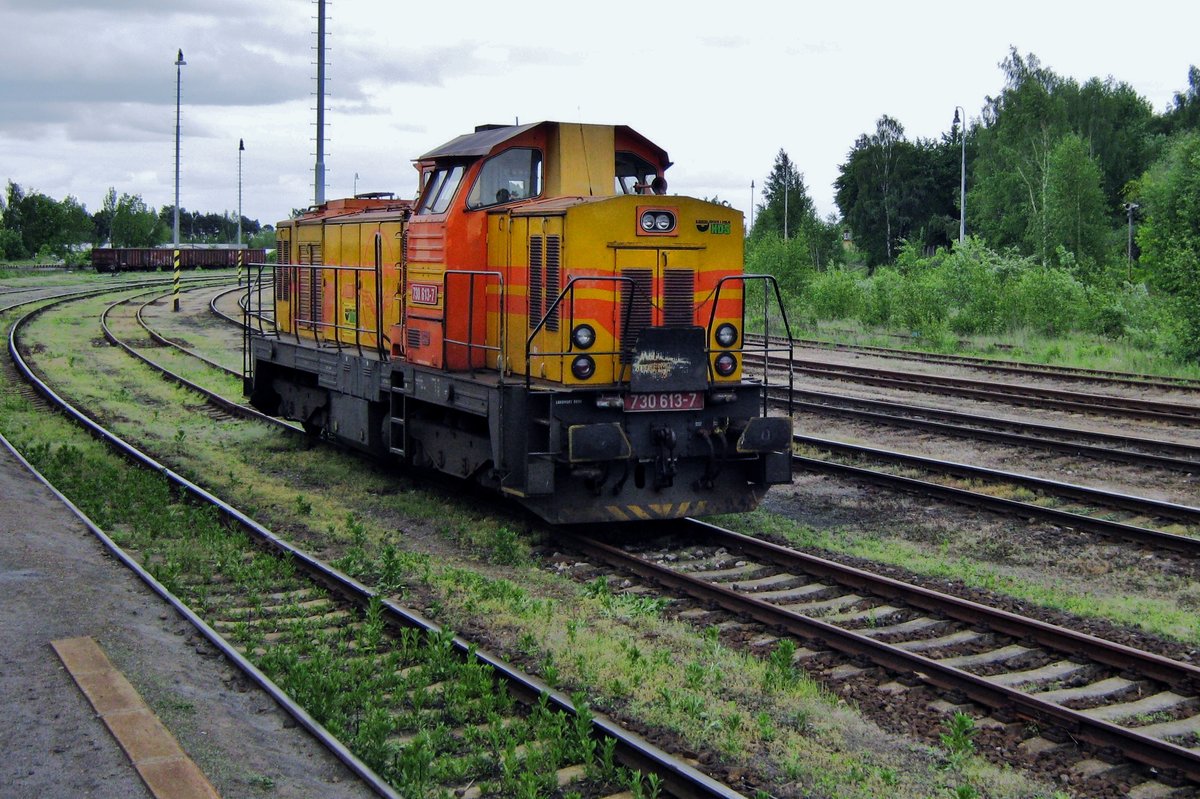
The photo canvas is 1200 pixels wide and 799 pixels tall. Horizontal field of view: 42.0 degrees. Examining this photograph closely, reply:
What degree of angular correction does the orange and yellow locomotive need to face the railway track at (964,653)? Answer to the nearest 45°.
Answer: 0° — it already faces it

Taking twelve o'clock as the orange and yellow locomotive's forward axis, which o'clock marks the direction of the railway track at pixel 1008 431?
The railway track is roughly at 9 o'clock from the orange and yellow locomotive.

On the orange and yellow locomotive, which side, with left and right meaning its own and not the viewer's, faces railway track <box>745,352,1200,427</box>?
left

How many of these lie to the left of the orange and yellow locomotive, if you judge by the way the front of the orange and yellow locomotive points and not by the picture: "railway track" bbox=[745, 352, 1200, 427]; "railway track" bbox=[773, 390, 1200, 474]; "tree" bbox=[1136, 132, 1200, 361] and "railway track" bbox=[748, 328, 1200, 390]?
4

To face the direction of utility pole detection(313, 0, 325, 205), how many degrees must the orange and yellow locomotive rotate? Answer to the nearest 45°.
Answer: approximately 135° to its left

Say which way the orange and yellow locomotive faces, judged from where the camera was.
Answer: facing the viewer and to the right of the viewer

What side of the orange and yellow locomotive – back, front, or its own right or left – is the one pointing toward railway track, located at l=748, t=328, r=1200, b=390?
left
